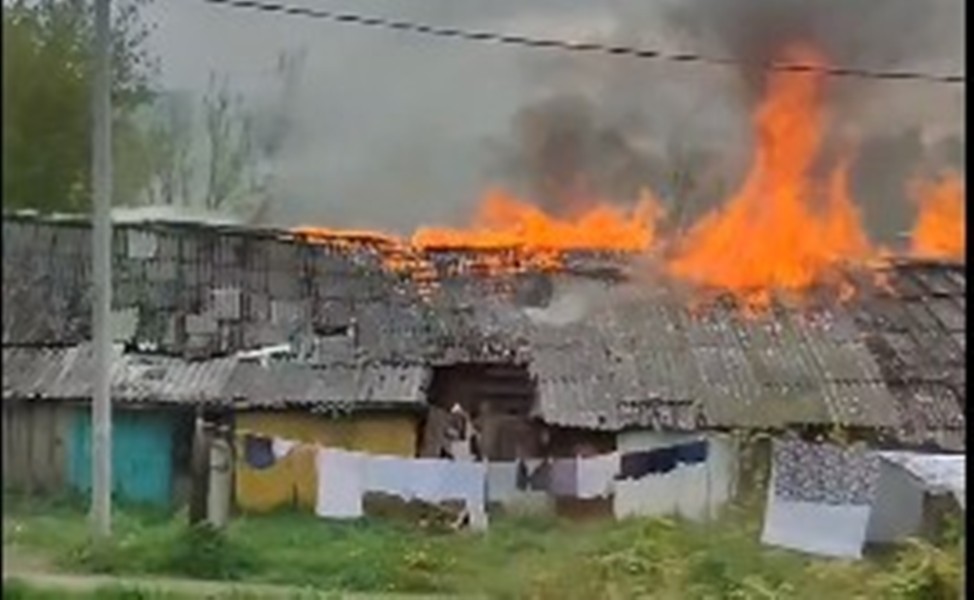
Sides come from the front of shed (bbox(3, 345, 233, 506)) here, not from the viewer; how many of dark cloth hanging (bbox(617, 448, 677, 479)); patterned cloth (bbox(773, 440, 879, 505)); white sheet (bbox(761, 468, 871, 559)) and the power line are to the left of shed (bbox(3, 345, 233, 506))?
4

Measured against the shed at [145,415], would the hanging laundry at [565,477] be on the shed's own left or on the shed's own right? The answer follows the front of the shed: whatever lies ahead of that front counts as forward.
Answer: on the shed's own left

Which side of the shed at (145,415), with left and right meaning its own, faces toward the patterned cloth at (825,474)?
left

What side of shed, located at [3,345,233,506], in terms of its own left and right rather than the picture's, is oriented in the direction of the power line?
left

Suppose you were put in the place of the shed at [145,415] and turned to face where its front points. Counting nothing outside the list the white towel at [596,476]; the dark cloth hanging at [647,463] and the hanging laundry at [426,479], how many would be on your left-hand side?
3

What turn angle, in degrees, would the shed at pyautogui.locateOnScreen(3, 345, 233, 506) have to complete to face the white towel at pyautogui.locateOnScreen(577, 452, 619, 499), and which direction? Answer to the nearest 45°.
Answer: approximately 90° to its left

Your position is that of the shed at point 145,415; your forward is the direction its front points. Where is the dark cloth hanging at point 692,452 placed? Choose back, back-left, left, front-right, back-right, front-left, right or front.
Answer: left

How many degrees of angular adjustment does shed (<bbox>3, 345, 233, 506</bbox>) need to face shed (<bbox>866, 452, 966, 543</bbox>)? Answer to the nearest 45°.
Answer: approximately 90° to its left

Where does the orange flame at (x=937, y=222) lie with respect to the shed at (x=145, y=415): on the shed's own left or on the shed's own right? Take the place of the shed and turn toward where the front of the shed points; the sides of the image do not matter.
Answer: on the shed's own left

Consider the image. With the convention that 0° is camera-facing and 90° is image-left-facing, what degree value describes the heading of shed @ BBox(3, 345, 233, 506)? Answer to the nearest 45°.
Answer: approximately 0°
